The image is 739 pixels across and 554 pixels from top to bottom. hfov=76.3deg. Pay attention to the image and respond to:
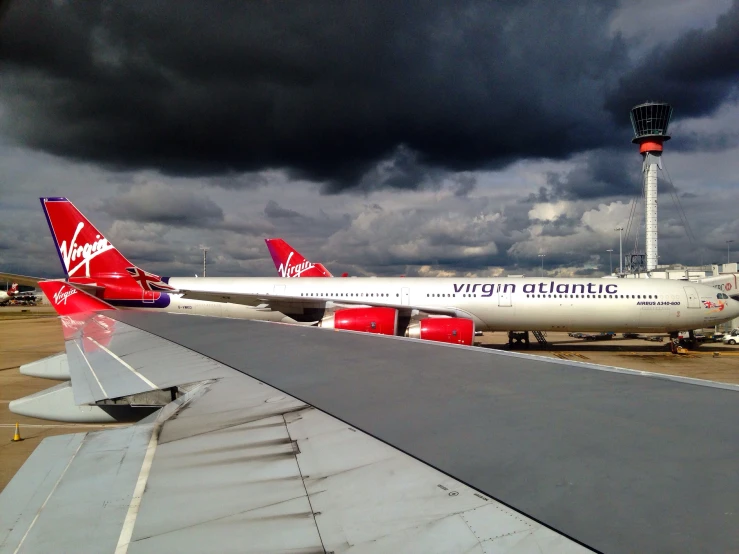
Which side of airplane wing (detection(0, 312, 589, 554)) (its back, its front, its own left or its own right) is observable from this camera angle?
right

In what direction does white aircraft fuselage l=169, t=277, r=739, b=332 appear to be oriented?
to the viewer's right

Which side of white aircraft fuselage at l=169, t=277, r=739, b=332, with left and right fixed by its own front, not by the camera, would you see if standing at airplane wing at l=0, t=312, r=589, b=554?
right

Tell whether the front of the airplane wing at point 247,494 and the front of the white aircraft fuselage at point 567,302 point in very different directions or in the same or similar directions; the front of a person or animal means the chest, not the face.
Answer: same or similar directions

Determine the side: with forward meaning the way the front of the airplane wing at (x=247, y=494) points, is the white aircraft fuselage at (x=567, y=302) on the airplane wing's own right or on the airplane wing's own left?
on the airplane wing's own left
